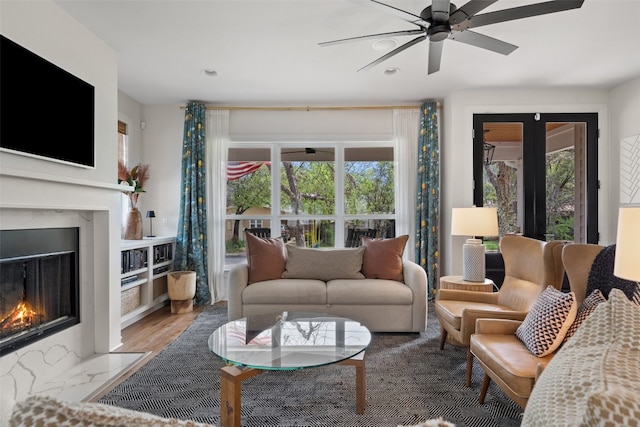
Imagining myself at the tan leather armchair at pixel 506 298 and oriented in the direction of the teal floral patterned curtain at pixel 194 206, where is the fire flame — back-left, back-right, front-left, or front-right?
front-left

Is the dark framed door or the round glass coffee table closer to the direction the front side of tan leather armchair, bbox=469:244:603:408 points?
the round glass coffee table

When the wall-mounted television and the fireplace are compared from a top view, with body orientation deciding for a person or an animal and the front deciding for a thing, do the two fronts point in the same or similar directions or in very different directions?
same or similar directions

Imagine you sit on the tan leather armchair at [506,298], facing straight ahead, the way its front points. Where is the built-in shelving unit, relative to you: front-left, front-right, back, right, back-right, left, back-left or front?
front-right

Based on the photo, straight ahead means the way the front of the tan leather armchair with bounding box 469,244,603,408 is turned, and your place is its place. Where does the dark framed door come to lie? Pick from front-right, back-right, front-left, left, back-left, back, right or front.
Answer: back-right

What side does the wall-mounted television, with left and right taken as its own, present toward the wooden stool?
left

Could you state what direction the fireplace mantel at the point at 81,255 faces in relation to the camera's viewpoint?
facing the viewer and to the right of the viewer

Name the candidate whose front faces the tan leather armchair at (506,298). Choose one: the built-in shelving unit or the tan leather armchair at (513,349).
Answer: the built-in shelving unit

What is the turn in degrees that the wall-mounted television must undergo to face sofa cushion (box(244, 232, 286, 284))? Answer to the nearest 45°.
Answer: approximately 45° to its left

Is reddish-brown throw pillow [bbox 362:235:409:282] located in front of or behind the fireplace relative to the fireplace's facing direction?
in front

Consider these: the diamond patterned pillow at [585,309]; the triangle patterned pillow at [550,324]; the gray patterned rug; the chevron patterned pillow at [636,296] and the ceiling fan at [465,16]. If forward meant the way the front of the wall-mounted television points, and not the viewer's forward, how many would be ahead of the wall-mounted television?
5

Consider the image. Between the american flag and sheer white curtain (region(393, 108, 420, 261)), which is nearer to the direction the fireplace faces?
the sheer white curtain

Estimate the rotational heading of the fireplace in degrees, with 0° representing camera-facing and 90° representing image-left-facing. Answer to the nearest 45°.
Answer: approximately 315°

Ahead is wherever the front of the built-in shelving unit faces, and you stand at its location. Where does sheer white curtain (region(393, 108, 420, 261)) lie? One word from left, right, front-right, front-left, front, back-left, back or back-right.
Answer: front-left

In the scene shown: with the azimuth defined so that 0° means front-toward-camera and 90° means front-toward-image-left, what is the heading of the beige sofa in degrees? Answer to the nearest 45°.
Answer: approximately 0°

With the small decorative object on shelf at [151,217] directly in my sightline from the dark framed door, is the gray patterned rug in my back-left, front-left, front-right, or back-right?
front-left

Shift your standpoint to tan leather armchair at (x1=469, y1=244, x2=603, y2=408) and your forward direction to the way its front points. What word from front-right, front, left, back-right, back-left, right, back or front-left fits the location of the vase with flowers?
front-right

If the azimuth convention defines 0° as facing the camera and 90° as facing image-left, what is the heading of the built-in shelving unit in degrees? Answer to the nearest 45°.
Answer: approximately 315°
